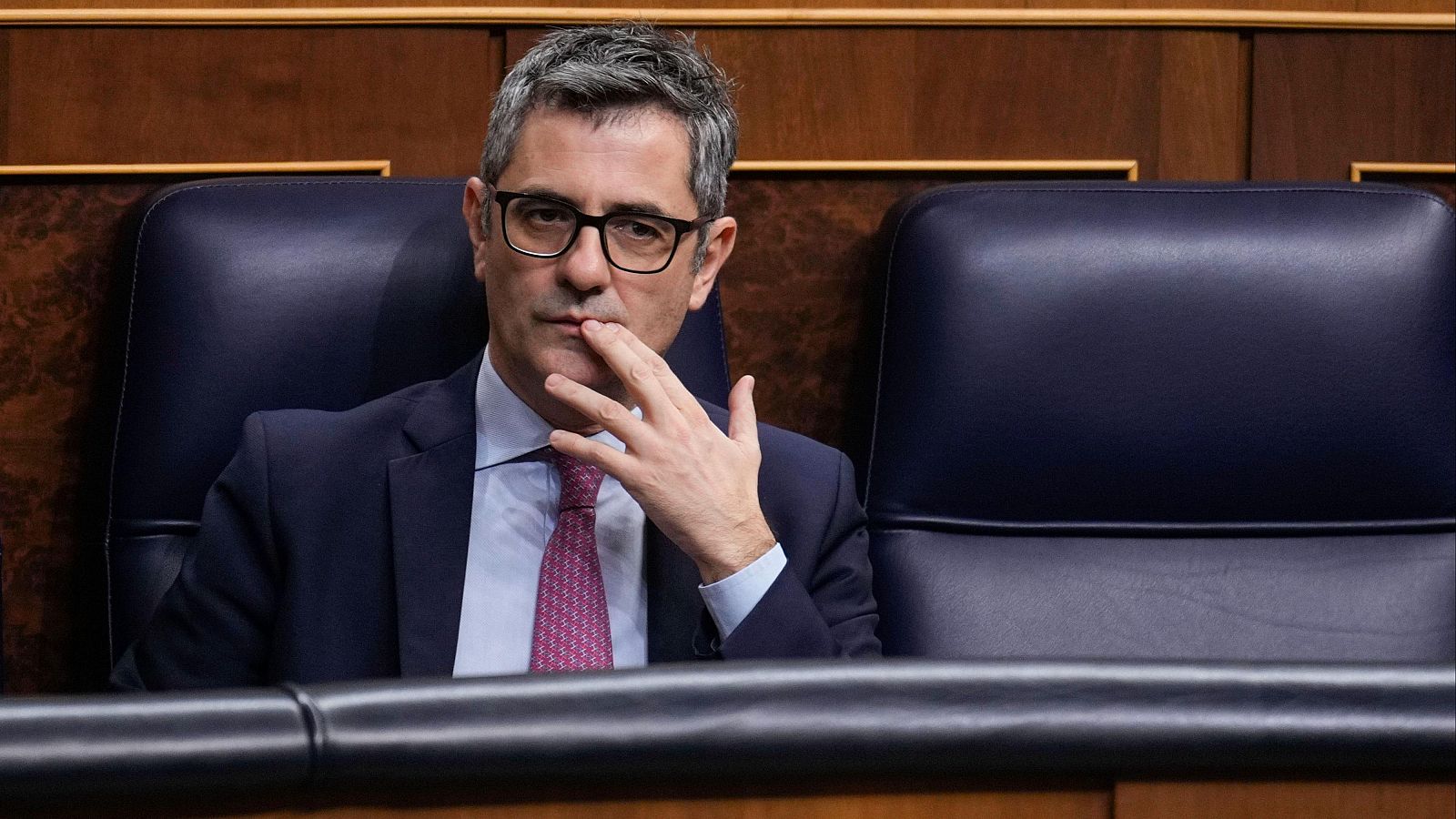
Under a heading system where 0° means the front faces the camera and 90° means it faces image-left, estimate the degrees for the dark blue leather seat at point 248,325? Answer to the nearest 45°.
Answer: approximately 0°

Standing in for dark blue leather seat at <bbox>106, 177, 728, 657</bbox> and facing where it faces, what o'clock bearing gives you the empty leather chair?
The empty leather chair is roughly at 9 o'clock from the dark blue leather seat.

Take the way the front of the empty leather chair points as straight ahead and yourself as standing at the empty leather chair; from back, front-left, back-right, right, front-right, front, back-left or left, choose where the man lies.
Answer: front-right

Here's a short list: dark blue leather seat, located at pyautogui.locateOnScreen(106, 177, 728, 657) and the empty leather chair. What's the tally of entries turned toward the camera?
2

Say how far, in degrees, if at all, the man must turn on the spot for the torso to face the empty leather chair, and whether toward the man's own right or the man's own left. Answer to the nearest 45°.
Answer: approximately 90° to the man's own left

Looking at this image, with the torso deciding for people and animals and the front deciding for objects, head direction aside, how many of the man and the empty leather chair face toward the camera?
2

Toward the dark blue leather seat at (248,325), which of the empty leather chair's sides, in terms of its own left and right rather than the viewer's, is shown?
right
